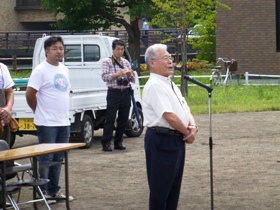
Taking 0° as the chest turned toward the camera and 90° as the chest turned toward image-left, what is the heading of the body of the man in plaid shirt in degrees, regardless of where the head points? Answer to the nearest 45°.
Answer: approximately 315°

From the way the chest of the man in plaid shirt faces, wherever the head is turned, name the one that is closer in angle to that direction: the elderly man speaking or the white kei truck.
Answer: the elderly man speaking

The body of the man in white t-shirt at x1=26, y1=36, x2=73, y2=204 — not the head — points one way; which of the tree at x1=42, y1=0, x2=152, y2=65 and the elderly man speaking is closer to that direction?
the elderly man speaking

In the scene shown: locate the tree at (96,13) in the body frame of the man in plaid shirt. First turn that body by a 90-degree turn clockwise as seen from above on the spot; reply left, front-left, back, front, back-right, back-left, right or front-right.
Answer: back-right

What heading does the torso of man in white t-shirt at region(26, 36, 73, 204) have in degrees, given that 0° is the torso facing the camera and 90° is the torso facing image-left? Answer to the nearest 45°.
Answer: approximately 315°

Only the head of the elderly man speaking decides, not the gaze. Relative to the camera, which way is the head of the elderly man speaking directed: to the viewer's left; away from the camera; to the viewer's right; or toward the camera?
to the viewer's right

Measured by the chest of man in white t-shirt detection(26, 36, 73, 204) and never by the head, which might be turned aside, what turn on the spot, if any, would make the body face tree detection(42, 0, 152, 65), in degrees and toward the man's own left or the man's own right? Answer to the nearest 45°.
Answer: approximately 135° to the man's own left

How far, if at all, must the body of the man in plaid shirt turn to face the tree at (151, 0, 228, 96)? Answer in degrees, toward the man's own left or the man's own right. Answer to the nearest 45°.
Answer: approximately 135° to the man's own left
